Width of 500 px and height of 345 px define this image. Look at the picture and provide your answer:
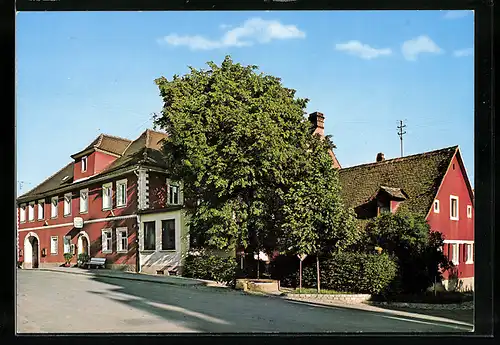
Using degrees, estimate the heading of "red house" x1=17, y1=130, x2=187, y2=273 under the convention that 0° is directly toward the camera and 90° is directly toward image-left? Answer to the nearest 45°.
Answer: approximately 45°

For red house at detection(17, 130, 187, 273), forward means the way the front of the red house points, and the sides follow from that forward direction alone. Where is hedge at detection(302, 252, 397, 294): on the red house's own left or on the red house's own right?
on the red house's own left

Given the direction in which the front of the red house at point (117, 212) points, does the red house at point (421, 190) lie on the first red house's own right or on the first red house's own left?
on the first red house's own left

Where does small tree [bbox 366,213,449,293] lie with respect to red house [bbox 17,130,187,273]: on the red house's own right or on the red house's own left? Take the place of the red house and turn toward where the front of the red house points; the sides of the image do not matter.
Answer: on the red house's own left
